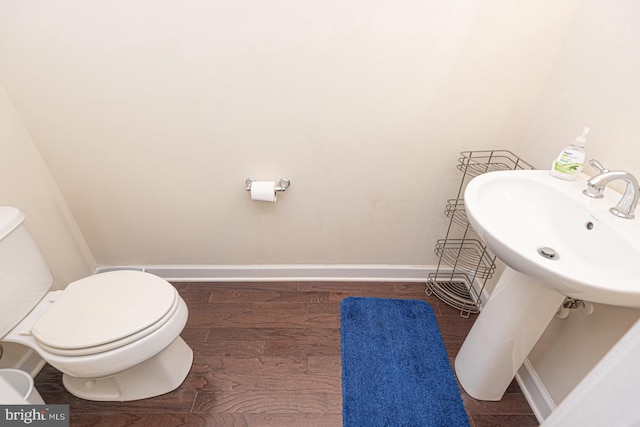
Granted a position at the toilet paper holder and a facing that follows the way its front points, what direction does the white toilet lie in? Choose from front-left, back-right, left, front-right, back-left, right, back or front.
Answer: front-right

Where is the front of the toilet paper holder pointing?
toward the camera

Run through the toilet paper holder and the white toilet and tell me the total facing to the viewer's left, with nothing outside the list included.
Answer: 0

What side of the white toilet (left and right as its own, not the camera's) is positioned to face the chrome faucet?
front

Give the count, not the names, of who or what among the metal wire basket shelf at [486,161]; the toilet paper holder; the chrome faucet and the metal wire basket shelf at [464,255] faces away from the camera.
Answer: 0

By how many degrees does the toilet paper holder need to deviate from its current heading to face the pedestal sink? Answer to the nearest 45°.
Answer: approximately 45° to its left

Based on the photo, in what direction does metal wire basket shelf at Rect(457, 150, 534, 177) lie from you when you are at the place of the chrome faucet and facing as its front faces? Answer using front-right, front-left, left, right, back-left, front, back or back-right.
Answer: right

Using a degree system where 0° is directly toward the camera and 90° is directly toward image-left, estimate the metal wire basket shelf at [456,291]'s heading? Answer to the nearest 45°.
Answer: approximately 45°

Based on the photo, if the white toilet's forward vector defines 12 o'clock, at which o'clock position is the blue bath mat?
The blue bath mat is roughly at 12 o'clock from the white toilet.

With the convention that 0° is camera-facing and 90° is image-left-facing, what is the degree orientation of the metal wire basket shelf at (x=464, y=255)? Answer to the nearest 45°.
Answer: approximately 45°

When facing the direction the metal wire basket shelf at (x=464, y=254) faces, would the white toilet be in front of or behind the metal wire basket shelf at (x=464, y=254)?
in front

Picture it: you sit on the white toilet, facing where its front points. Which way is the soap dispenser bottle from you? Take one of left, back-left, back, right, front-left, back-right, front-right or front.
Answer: front

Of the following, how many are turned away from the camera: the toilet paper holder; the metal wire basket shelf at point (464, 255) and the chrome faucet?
0
